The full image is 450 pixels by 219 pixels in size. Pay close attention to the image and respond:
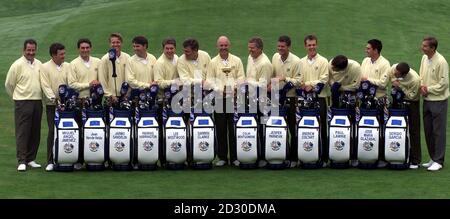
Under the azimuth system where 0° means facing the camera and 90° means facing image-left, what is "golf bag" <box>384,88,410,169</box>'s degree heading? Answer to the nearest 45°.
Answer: approximately 0°

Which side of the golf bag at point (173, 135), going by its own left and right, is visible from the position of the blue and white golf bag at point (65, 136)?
right

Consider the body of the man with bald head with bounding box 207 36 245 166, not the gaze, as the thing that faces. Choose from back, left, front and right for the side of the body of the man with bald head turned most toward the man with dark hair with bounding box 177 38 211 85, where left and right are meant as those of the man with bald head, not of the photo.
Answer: right

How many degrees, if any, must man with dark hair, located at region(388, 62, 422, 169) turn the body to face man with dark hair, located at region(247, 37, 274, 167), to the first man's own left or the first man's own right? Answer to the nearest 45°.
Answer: approximately 45° to the first man's own right

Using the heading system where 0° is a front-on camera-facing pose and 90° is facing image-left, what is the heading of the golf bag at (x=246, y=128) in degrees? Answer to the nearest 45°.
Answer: approximately 0°

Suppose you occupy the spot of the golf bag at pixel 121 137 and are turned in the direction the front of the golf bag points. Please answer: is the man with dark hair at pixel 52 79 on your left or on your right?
on your right

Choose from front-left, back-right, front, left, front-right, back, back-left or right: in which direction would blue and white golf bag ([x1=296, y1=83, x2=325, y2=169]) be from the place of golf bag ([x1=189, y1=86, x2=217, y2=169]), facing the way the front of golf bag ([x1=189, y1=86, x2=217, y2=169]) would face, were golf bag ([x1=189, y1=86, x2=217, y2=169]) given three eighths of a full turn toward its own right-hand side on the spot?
back-right

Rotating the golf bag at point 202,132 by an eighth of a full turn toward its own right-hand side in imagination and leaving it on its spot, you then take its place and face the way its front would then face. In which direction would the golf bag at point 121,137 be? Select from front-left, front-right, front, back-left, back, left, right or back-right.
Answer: front-right
